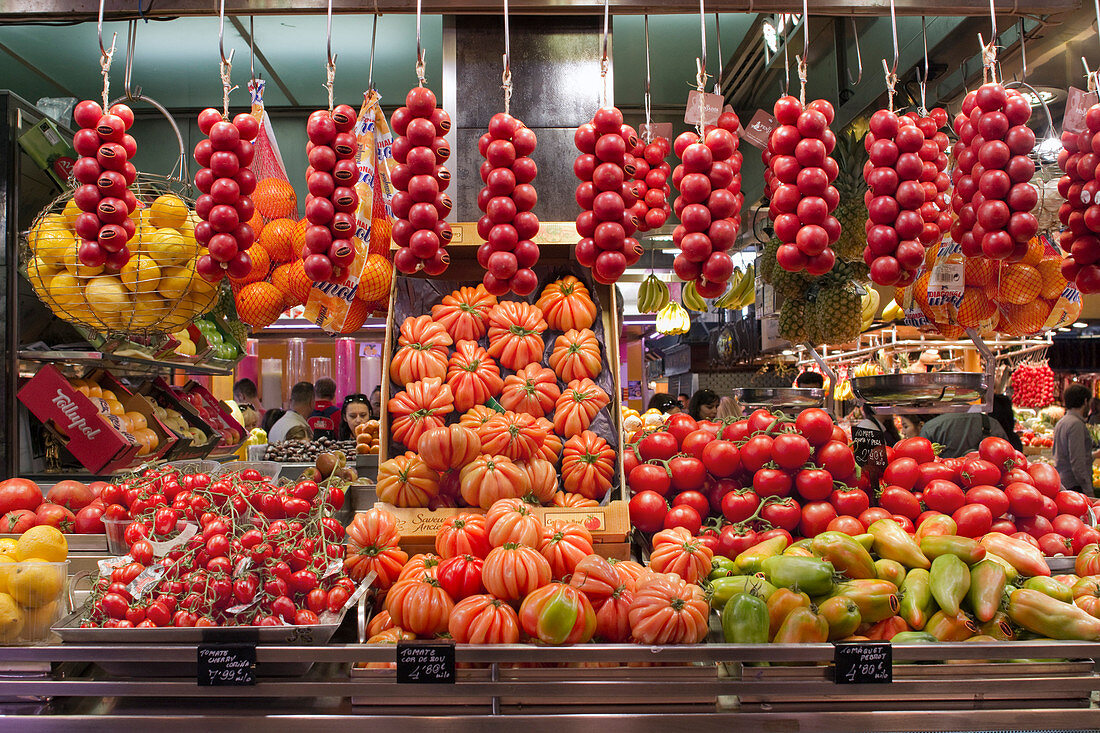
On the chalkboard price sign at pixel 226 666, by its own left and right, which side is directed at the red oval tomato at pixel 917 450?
left

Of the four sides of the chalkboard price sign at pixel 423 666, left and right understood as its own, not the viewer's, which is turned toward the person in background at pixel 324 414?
back

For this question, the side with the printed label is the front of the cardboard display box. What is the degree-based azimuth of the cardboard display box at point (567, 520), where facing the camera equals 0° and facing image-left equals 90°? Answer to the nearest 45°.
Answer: approximately 0°

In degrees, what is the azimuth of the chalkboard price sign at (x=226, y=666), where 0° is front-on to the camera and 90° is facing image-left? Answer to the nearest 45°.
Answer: approximately 0°

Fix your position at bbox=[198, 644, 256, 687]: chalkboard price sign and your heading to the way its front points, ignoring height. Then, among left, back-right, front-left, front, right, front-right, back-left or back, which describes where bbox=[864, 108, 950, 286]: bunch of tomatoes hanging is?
left
